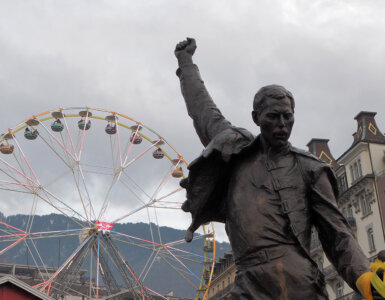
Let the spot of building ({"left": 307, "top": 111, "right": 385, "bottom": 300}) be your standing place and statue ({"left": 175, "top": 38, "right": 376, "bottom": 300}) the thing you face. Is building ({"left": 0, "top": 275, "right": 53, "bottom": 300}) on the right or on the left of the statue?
right

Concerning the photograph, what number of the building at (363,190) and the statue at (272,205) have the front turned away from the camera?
0

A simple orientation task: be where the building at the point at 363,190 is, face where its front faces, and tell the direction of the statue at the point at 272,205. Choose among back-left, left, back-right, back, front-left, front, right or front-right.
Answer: front-left

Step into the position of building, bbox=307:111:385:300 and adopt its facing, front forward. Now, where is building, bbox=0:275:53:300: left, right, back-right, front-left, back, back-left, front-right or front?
front

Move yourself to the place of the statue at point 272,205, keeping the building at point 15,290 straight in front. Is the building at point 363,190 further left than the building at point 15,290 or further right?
right

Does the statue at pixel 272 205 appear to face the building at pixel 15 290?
no

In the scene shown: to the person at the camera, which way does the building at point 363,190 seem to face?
facing the viewer and to the left of the viewer

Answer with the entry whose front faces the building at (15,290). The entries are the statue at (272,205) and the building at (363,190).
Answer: the building at (363,190)

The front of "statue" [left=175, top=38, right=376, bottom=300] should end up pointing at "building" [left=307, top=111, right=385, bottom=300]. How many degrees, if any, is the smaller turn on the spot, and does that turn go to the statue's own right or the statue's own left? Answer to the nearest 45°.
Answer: approximately 135° to the statue's own left
